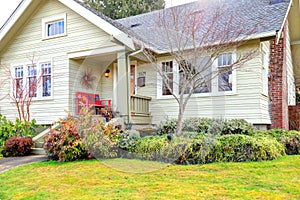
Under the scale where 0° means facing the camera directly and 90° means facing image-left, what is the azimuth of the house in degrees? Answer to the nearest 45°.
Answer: approximately 45°

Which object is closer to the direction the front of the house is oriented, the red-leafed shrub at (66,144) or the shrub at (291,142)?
the red-leafed shrub
